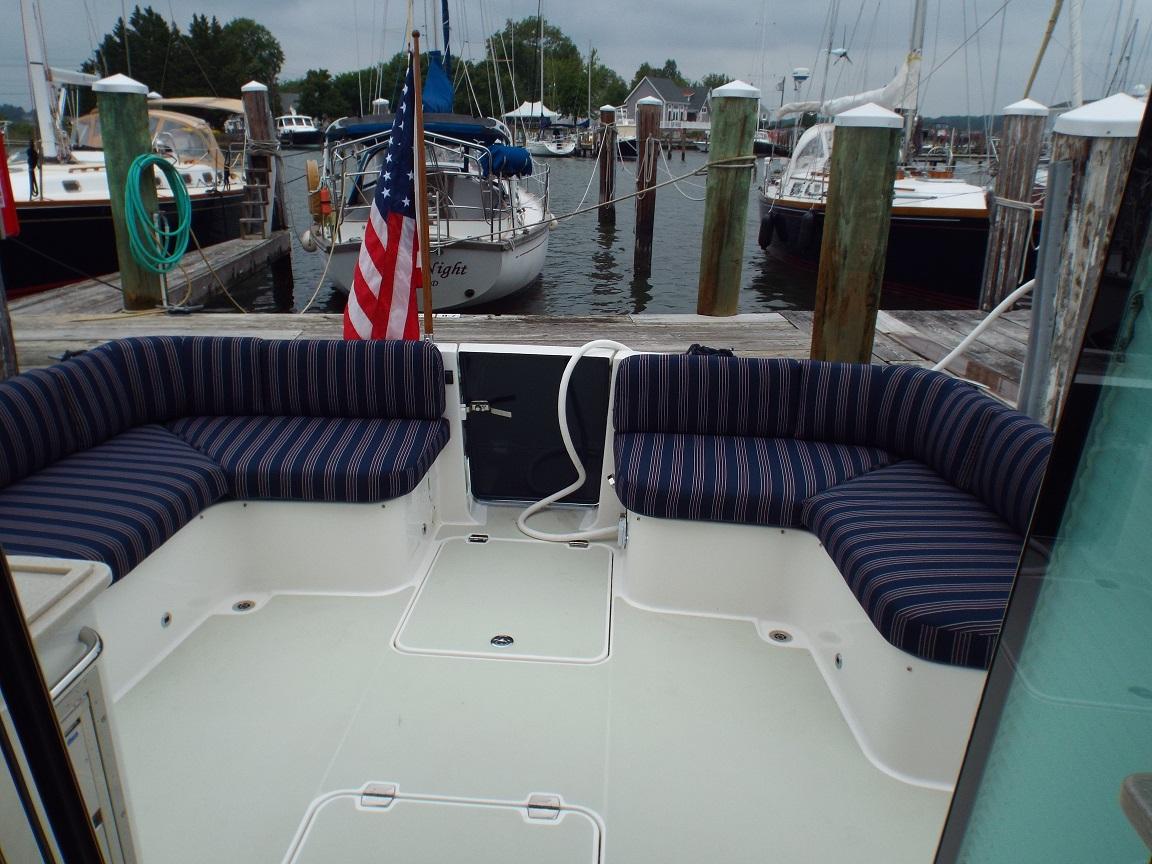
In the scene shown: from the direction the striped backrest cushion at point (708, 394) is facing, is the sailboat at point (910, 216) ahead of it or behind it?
behind

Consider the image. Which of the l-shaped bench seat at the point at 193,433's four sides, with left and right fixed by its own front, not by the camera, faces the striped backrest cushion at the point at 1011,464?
front

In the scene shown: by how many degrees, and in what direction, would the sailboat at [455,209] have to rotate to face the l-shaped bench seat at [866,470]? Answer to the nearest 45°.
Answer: approximately 180°

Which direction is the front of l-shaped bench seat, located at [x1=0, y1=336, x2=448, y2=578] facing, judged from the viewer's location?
facing the viewer and to the right of the viewer

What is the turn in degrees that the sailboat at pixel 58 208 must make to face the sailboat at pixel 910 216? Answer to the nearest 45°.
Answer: approximately 135° to its left

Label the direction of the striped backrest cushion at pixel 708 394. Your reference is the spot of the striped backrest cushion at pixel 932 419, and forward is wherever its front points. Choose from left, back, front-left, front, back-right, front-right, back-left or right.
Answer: front-right

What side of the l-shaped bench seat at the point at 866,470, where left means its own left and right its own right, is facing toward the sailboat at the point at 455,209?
right

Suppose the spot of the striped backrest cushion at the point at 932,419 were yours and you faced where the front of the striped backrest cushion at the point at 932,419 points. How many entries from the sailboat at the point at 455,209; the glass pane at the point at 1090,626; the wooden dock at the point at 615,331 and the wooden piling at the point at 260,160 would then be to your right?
3

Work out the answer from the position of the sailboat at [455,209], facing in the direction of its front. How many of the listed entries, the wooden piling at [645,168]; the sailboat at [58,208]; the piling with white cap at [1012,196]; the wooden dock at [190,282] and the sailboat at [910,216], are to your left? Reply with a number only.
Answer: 2

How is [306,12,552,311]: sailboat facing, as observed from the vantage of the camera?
facing away from the viewer

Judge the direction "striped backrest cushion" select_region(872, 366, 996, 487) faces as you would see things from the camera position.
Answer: facing the viewer and to the left of the viewer

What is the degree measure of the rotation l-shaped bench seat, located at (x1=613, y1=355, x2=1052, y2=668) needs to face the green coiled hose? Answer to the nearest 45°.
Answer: approximately 90° to its right

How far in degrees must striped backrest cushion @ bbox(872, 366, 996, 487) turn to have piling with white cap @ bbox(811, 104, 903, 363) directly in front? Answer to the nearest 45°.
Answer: approximately 135° to its right

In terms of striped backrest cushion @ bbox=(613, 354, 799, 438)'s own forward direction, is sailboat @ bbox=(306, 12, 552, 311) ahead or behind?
behind

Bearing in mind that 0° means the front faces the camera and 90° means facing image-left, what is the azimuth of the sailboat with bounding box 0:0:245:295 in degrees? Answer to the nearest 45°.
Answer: approximately 45°

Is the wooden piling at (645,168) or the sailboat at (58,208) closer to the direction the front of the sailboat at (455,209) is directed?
the wooden piling

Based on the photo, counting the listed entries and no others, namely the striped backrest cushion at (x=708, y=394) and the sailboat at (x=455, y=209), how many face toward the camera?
1

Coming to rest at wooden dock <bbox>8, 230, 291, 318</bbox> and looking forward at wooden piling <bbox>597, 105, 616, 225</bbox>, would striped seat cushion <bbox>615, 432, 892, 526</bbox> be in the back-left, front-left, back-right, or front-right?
back-right

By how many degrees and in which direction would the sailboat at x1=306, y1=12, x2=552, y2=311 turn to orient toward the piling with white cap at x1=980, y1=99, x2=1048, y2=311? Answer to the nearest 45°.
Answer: approximately 135° to its right

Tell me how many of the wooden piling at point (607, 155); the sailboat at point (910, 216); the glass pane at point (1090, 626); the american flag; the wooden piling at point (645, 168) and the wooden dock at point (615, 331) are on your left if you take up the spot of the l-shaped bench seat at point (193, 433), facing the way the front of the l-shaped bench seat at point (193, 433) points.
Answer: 5

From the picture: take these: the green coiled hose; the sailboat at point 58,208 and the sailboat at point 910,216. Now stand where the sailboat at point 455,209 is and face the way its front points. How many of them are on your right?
1

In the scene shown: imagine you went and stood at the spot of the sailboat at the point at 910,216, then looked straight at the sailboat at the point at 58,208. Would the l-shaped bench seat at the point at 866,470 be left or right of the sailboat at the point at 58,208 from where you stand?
left
